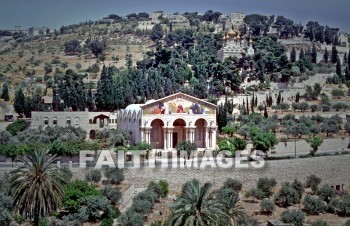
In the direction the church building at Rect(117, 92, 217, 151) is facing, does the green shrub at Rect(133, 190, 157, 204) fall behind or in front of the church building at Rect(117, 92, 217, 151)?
in front

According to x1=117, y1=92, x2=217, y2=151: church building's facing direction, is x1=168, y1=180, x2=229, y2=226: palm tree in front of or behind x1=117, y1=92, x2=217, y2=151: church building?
in front

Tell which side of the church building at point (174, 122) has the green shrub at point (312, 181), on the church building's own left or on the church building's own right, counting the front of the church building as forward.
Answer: on the church building's own left

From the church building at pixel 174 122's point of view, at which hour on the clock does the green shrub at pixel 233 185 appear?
The green shrub is roughly at 11 o'clock from the church building.

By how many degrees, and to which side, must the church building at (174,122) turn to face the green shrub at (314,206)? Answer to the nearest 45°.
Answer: approximately 45° to its left

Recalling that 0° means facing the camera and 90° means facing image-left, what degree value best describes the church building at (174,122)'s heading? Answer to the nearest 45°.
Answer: approximately 0°

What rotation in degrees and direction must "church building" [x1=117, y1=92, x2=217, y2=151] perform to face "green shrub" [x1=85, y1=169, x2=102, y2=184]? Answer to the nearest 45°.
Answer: approximately 45° to its right

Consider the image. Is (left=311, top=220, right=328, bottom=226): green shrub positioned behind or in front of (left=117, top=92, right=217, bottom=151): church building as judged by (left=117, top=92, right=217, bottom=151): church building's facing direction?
in front

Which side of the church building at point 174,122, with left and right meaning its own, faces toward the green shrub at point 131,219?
front
